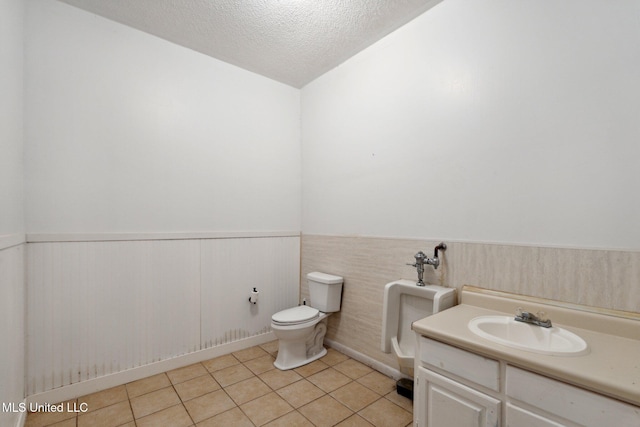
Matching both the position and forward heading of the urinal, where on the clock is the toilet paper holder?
The toilet paper holder is roughly at 2 o'clock from the urinal.

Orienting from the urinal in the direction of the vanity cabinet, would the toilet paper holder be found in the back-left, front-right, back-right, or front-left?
back-right

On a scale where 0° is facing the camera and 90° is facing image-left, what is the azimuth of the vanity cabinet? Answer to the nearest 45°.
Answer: approximately 45°

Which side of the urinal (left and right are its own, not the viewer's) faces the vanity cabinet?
left

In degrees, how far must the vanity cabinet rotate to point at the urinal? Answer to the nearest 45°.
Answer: approximately 90° to its right

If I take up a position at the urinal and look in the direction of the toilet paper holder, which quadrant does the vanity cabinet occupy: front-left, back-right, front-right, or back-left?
back-left

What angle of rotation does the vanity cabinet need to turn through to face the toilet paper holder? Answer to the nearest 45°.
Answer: approximately 45° to its right
